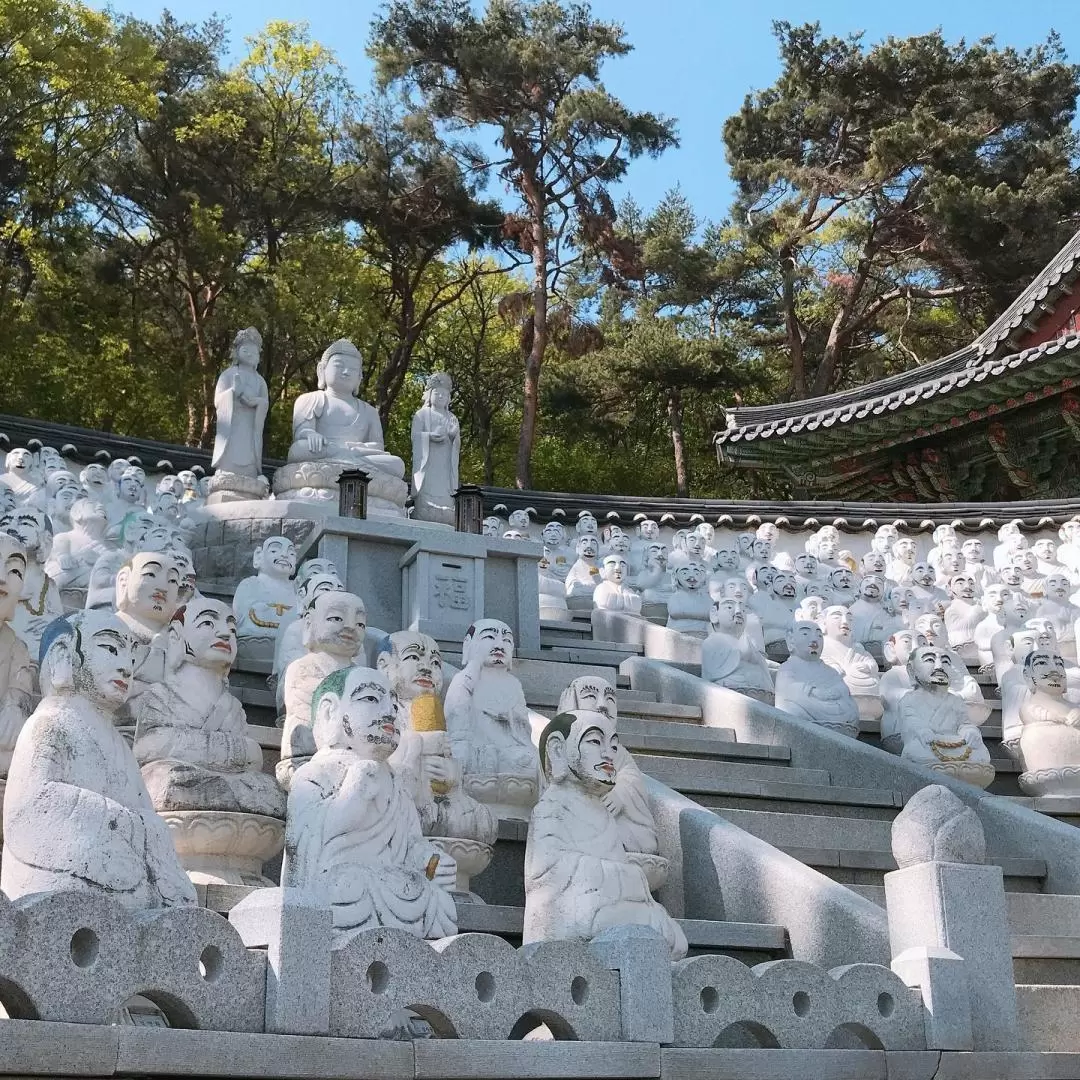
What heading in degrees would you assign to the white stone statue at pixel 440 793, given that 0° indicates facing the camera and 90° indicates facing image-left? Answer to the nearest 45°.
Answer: approximately 315°

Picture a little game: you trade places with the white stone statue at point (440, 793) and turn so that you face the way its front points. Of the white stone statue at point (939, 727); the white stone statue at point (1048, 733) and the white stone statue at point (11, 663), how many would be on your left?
2

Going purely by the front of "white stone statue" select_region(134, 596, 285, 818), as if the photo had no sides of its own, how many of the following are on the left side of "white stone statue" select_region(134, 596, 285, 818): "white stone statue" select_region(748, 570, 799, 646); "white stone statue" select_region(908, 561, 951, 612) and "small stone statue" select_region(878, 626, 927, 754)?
3

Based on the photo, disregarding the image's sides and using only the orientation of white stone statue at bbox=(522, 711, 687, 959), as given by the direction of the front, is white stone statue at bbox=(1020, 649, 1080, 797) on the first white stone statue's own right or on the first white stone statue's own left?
on the first white stone statue's own left

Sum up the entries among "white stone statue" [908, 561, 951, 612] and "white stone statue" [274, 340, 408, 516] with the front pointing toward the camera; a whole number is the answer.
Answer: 2

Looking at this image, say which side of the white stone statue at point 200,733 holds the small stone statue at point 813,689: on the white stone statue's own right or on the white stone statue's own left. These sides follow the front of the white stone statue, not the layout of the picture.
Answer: on the white stone statue's own left

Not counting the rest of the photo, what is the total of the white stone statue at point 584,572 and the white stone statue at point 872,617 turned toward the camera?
2

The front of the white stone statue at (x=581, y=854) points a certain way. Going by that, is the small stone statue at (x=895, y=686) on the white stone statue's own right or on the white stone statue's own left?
on the white stone statue's own left

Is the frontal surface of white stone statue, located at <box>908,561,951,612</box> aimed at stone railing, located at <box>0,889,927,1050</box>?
yes

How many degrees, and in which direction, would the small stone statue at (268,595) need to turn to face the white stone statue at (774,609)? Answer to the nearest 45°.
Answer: approximately 90° to its left

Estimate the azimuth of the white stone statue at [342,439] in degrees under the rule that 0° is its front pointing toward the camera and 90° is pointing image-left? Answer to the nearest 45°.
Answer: approximately 0°
